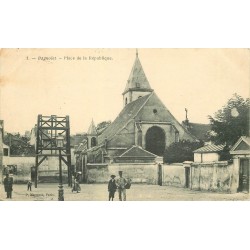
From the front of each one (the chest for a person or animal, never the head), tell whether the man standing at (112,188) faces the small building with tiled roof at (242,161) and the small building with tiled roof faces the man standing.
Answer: no

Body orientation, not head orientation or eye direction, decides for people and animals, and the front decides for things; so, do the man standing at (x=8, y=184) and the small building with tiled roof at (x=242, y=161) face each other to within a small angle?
no

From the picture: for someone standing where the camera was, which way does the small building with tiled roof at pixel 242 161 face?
facing the viewer

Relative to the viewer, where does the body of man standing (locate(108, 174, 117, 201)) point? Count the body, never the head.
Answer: toward the camera

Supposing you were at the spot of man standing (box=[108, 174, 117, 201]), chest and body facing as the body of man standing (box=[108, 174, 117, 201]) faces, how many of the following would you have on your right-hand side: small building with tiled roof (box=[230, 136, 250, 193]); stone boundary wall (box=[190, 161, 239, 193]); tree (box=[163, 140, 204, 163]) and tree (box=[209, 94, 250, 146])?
0

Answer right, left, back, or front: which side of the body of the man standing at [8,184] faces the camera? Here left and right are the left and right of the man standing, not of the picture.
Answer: front

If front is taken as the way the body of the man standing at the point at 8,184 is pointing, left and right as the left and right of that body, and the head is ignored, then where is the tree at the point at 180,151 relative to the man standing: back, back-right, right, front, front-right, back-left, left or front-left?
left

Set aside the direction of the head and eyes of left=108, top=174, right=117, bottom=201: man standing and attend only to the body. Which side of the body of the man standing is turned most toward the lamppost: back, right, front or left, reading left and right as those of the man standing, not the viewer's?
right

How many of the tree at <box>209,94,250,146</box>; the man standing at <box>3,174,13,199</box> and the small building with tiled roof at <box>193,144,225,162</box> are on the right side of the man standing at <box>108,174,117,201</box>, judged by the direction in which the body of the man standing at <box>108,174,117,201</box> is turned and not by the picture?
1

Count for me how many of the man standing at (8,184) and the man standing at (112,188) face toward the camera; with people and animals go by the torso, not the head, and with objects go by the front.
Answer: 2

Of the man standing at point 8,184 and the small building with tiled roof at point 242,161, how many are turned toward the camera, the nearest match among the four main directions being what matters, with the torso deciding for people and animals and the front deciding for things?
2

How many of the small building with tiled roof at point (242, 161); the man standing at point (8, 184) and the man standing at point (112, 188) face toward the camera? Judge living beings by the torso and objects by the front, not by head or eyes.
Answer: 3

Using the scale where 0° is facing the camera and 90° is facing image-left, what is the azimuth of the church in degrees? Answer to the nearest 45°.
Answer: approximately 315°

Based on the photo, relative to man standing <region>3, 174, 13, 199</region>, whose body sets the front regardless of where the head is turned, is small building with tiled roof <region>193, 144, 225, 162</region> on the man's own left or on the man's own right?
on the man's own left

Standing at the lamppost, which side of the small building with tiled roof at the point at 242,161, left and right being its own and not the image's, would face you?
right
